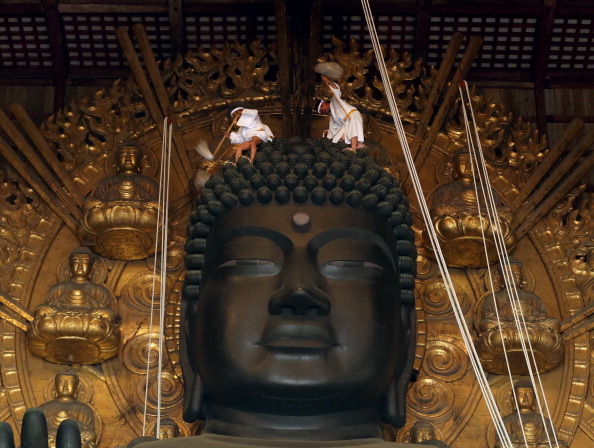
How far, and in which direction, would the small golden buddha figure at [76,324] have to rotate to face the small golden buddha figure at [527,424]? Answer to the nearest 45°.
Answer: approximately 90° to its left

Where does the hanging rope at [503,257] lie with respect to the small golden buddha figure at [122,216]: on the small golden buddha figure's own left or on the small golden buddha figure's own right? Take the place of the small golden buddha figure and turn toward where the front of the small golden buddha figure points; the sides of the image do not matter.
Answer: on the small golden buddha figure's own left

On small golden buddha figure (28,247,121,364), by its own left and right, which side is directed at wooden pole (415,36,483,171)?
left

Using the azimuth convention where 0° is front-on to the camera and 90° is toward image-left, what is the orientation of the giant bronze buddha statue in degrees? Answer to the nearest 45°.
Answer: approximately 0°

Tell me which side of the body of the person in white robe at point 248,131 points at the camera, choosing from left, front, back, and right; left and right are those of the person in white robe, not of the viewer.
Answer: left

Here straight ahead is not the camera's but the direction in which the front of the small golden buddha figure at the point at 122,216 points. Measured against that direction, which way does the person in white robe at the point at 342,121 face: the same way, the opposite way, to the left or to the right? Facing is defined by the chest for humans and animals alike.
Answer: to the right

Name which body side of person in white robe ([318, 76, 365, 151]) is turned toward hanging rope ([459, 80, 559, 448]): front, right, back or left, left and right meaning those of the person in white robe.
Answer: back
